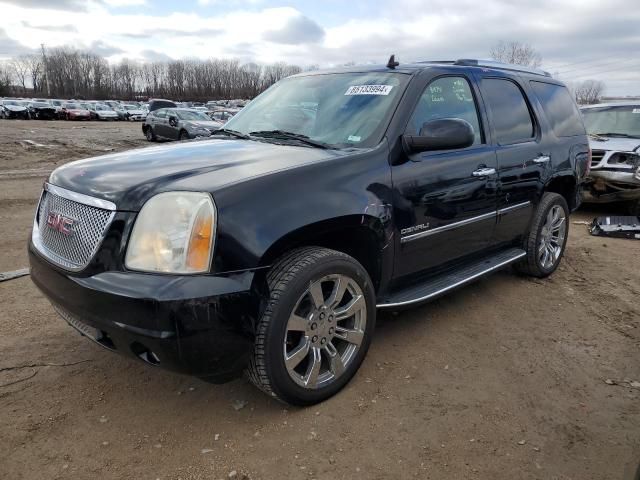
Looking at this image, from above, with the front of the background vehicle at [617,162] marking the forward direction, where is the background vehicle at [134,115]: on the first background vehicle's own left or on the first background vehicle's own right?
on the first background vehicle's own right

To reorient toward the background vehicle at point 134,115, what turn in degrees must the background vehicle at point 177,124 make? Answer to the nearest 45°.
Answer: approximately 135° to its left

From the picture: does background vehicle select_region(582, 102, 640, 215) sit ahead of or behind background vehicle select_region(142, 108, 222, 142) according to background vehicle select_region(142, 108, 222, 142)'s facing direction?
ahead

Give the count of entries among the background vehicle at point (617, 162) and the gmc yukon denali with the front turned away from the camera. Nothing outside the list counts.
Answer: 0

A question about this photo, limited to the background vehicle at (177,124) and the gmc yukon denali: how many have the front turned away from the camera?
0

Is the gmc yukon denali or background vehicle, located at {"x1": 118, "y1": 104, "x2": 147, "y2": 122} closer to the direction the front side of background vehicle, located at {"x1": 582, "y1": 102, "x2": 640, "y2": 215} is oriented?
the gmc yukon denali

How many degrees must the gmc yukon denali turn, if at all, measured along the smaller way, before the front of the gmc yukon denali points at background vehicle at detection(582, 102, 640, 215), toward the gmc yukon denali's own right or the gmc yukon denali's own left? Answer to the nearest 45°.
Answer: approximately 180°

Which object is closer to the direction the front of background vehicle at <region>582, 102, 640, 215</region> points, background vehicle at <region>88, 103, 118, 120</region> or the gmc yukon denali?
the gmc yukon denali

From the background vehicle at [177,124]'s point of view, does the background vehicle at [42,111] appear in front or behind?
behind

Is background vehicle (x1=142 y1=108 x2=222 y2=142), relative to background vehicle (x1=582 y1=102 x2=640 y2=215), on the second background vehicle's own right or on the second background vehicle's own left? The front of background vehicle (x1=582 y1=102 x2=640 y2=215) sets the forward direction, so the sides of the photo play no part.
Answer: on the second background vehicle's own right

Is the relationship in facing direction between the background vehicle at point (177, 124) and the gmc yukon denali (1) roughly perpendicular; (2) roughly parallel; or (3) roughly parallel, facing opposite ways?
roughly perpendicular

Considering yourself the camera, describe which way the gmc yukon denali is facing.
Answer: facing the viewer and to the left of the viewer

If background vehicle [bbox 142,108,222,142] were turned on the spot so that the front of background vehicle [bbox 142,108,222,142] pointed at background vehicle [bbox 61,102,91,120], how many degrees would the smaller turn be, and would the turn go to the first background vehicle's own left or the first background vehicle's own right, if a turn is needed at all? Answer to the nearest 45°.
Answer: approximately 135° to the first background vehicle's own left

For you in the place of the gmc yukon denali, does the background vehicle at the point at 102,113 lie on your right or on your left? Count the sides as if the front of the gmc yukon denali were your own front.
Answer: on your right

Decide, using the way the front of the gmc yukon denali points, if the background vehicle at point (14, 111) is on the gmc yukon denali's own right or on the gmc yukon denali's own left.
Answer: on the gmc yukon denali's own right

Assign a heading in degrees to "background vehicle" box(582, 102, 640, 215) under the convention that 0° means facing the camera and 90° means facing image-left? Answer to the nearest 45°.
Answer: approximately 45°

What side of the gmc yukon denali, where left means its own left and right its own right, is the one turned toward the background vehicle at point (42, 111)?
right
